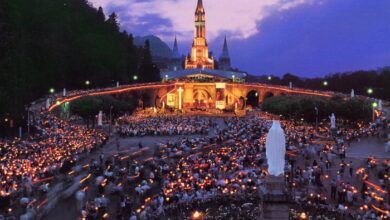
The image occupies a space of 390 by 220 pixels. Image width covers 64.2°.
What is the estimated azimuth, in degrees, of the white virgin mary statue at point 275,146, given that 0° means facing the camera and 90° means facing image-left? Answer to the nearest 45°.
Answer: approximately 180°
